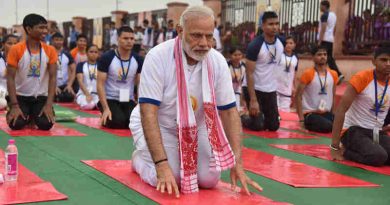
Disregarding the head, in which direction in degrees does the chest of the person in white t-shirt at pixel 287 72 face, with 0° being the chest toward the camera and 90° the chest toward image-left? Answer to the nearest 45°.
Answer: approximately 0°

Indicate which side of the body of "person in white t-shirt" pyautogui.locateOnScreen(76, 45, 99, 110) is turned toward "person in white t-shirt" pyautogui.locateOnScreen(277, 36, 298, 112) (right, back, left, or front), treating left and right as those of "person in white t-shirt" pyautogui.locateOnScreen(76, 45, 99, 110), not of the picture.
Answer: left

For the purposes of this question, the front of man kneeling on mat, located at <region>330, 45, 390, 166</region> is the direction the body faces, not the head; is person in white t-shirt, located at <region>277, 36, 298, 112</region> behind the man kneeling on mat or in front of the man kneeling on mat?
behind

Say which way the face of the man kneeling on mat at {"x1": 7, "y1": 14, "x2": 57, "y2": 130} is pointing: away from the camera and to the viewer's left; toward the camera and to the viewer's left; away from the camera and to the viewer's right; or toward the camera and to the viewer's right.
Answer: toward the camera and to the viewer's right

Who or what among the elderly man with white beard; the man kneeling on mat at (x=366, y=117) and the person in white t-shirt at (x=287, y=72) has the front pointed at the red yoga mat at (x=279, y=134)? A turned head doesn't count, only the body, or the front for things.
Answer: the person in white t-shirt

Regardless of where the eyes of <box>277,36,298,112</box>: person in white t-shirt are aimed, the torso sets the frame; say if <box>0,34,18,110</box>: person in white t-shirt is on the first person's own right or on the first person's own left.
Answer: on the first person's own right

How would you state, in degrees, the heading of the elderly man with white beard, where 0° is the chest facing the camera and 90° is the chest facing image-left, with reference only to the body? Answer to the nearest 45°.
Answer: approximately 315°

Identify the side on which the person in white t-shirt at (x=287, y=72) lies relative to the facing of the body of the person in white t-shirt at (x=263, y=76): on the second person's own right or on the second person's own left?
on the second person's own left
